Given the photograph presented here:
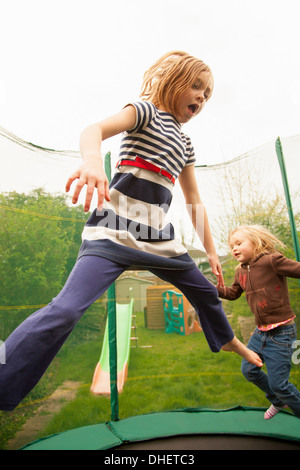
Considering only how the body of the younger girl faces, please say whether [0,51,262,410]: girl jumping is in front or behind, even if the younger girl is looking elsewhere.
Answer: in front

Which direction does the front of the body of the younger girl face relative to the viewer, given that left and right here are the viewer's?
facing the viewer and to the left of the viewer

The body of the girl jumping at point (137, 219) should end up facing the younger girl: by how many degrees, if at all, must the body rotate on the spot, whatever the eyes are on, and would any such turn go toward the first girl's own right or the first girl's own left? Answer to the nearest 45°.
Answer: approximately 90° to the first girl's own left

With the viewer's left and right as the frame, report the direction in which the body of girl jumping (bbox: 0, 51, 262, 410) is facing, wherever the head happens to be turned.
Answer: facing the viewer and to the right of the viewer

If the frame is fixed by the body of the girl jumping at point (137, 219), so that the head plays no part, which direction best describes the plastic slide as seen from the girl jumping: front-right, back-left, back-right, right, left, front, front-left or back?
back-left

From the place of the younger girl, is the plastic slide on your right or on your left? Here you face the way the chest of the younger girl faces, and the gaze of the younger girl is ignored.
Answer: on your right

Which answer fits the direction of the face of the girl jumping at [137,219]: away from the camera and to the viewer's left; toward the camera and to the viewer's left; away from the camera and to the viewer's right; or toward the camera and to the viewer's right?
toward the camera and to the viewer's right

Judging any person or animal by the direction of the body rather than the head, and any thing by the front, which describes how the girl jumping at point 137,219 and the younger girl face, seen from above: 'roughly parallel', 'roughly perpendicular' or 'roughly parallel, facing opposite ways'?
roughly perpendicular

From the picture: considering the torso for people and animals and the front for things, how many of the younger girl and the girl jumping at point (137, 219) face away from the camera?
0

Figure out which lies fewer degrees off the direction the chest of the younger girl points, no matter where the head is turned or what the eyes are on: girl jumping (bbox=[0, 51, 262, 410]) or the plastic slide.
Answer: the girl jumping
